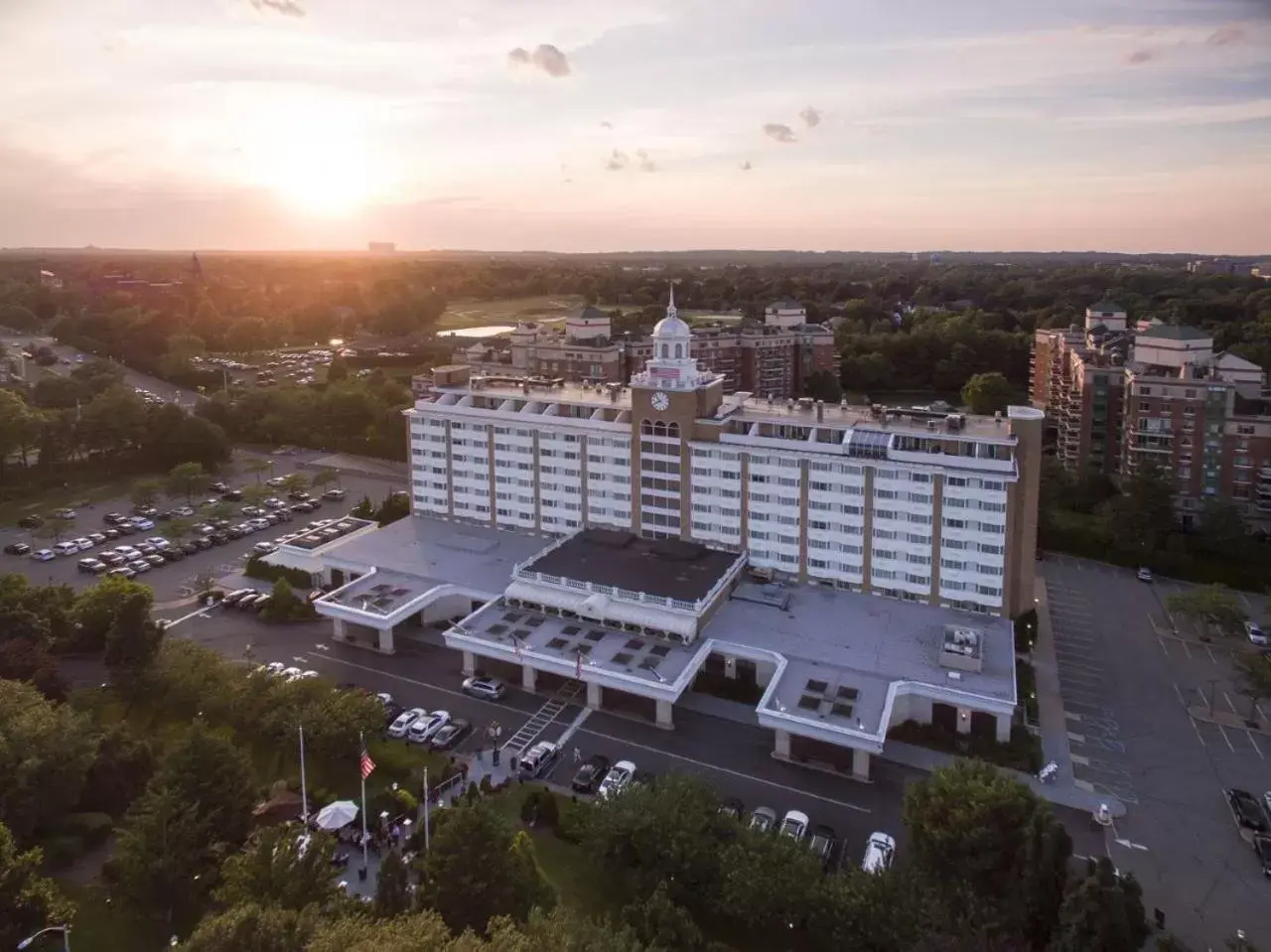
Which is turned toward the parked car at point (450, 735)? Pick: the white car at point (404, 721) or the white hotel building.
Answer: the white hotel building

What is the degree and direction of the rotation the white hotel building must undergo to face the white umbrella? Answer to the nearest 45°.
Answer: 0° — it already faces it

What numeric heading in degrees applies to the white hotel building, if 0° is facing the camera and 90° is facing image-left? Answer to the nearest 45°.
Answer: approximately 45°

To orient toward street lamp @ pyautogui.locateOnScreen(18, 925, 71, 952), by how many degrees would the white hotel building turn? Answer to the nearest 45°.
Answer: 0° — it already faces it

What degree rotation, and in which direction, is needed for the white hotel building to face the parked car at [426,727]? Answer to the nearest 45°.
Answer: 0° — it already faces it

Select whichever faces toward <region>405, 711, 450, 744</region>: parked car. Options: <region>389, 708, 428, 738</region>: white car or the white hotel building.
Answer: the white hotel building
